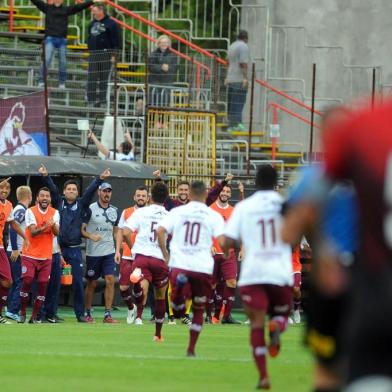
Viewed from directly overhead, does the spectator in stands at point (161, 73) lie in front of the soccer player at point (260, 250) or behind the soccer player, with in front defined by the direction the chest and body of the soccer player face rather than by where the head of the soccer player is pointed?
in front

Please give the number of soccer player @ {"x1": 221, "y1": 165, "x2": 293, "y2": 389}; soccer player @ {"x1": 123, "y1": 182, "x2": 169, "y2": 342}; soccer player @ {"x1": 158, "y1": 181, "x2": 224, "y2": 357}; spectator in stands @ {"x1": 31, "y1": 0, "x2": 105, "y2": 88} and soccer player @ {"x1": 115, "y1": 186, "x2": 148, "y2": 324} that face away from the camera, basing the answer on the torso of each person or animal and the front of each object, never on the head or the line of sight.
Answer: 3

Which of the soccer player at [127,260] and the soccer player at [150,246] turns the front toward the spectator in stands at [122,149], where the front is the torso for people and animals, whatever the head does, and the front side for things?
the soccer player at [150,246]

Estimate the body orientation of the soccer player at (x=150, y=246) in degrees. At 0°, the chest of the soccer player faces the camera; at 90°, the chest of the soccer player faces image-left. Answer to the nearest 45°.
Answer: approximately 180°

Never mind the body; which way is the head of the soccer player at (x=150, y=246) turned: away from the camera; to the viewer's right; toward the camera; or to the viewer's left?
away from the camera

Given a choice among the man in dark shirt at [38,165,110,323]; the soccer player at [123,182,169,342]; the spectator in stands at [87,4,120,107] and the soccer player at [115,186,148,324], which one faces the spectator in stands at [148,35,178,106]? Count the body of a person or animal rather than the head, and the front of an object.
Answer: the soccer player at [123,182,169,342]

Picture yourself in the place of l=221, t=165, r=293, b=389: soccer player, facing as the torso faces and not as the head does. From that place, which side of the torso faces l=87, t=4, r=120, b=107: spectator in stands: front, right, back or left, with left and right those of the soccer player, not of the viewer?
front

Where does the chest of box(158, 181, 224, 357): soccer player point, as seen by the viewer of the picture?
away from the camera

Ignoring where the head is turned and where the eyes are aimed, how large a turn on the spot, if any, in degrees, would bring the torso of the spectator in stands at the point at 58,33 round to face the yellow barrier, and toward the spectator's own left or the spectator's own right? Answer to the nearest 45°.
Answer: approximately 45° to the spectator's own left

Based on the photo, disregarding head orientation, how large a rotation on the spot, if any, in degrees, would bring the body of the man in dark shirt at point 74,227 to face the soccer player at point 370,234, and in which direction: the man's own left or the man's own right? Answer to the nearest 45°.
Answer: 0° — they already face them

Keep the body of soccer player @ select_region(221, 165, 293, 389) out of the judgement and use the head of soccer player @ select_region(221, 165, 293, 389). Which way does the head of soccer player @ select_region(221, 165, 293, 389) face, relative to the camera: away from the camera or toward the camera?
away from the camera

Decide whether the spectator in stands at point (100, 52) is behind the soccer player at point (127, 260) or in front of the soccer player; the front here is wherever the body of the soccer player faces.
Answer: behind

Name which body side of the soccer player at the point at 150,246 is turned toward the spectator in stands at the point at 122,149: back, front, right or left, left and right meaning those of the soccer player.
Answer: front
